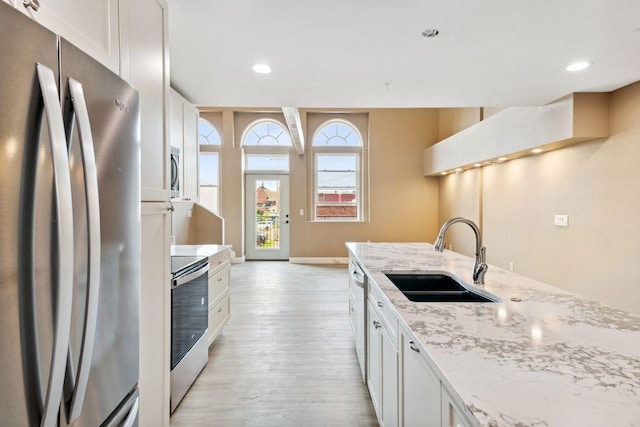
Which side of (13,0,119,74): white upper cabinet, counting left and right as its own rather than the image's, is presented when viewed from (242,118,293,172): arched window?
left

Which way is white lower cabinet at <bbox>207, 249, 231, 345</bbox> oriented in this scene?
to the viewer's right

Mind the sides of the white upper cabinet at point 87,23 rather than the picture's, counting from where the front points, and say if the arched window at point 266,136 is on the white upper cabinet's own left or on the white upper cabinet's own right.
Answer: on the white upper cabinet's own left

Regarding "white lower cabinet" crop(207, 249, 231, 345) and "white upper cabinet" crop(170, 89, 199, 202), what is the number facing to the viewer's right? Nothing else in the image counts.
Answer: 2

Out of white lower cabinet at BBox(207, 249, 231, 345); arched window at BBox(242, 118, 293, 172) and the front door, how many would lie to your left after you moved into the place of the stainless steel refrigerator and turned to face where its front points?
3

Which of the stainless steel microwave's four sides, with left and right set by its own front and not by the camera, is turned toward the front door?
left

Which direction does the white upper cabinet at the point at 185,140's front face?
to the viewer's right

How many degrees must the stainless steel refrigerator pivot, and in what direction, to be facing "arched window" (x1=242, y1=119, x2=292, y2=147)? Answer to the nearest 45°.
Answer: approximately 90° to its left

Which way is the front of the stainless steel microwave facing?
to the viewer's right
